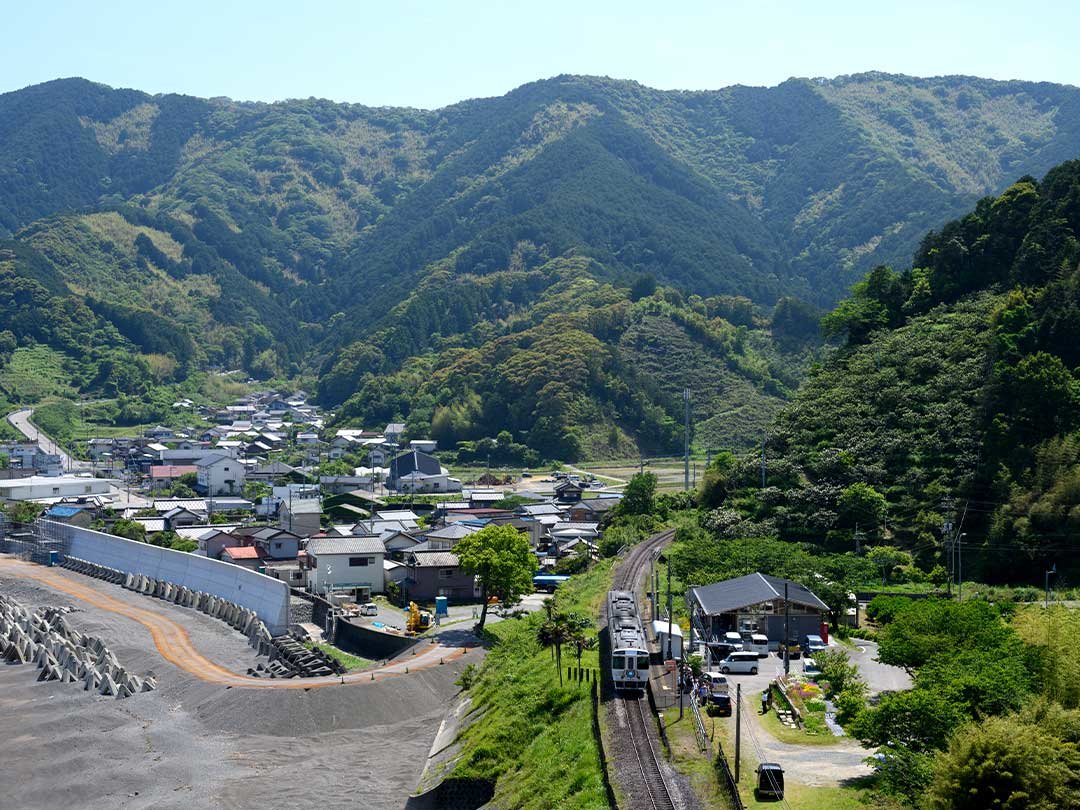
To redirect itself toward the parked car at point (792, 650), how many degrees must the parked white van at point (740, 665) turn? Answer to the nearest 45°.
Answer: approximately 135° to its right

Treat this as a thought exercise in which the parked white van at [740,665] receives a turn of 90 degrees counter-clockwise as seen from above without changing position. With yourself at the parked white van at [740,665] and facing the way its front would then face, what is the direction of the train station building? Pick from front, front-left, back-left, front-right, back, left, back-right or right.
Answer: back

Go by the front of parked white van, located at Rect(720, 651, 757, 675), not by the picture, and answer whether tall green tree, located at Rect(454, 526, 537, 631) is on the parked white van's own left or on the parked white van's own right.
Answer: on the parked white van's own right

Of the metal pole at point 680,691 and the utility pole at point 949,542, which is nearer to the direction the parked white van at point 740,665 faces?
the metal pole

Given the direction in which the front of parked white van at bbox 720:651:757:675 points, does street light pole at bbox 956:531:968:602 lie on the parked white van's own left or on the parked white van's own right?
on the parked white van's own right

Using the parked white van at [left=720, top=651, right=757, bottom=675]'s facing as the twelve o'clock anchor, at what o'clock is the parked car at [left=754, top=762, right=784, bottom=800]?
The parked car is roughly at 9 o'clock from the parked white van.

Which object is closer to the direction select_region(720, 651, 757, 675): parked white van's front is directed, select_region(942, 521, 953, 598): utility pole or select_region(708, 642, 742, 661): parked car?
the parked car

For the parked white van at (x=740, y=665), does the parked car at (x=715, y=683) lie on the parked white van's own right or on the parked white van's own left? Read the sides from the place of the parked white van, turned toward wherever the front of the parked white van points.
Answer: on the parked white van's own left

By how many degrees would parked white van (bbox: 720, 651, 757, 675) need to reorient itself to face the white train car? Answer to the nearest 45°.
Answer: approximately 45° to its left

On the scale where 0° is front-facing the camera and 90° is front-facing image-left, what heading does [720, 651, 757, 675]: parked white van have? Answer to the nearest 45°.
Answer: approximately 90°

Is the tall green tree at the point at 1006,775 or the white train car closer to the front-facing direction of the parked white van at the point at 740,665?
the white train car

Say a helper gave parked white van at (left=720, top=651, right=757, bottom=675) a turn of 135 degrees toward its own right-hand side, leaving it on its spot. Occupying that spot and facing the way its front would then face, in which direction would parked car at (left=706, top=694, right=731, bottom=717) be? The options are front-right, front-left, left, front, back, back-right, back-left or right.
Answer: back-right

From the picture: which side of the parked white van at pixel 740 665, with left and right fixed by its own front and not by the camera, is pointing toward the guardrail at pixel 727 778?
left
